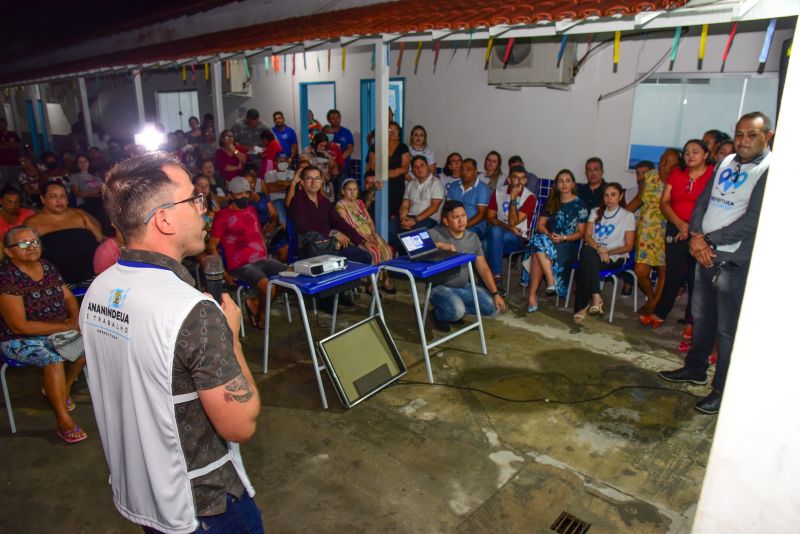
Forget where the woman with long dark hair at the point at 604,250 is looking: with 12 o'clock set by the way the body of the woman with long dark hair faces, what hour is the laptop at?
The laptop is roughly at 12 o'clock from the woman with long dark hair.

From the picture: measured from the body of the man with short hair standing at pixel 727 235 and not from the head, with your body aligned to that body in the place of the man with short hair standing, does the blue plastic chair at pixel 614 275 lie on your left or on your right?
on your right

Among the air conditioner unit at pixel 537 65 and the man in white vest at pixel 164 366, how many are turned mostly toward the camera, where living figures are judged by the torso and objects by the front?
1

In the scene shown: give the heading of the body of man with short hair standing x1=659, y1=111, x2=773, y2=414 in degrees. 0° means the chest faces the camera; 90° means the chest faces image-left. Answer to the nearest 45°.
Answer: approximately 45°

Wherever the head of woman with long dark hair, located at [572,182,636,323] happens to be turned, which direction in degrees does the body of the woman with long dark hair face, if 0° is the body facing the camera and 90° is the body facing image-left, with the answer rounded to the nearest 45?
approximately 45°

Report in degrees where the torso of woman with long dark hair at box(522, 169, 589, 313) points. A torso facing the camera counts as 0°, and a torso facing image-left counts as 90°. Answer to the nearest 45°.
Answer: approximately 45°

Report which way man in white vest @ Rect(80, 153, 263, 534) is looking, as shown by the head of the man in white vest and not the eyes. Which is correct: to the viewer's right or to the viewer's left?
to the viewer's right
